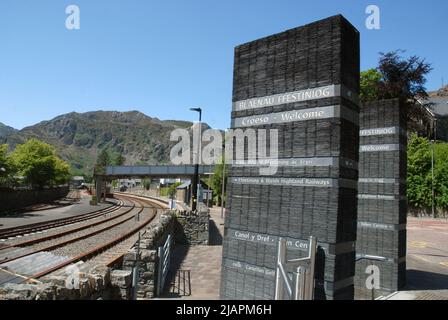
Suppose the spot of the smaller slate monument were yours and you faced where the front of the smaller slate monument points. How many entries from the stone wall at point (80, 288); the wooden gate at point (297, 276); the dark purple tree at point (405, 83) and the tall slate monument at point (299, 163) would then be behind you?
1

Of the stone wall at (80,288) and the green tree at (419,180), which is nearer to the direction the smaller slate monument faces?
the stone wall

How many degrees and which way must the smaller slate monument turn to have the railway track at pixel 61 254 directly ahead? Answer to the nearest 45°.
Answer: approximately 90° to its right

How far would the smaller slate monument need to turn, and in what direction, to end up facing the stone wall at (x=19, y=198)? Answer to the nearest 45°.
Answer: approximately 135° to its right

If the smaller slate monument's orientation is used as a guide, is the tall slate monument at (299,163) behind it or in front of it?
in front

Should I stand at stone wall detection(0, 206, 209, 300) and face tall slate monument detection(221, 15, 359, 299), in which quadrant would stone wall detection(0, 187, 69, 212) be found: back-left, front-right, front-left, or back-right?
back-left

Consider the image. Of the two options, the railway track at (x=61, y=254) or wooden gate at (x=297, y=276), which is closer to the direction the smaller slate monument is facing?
the wooden gate

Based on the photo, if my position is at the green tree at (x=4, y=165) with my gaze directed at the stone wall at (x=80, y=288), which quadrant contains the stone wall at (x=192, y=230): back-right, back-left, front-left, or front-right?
front-left

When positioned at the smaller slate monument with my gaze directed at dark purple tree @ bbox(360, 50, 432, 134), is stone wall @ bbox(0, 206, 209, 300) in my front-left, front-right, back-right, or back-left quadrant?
back-left

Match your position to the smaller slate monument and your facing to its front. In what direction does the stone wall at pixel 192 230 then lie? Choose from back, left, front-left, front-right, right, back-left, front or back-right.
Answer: back-right

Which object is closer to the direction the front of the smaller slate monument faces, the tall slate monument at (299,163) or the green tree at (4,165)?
the tall slate monument

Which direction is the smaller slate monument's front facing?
toward the camera

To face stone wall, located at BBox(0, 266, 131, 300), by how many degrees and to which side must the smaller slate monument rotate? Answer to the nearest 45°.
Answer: approximately 45° to its right

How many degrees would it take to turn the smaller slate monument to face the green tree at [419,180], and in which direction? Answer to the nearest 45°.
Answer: approximately 180°

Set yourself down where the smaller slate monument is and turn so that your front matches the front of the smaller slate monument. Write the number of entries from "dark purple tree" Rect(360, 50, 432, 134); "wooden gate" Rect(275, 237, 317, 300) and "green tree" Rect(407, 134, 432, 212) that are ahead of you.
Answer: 1

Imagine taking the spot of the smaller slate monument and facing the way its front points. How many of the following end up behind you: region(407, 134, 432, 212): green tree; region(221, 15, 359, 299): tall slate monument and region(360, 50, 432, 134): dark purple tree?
2
